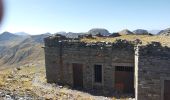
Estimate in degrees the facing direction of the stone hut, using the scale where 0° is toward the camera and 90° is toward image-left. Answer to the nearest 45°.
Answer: approximately 45°
